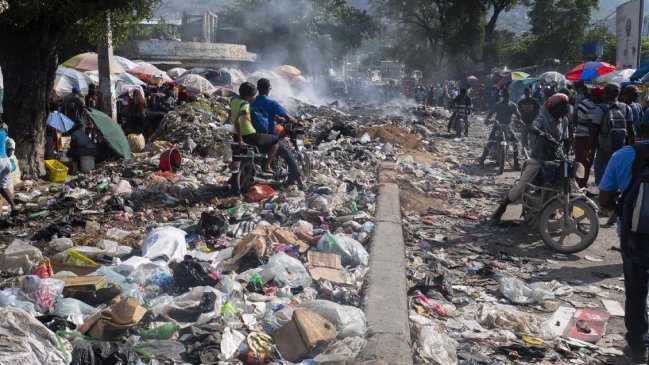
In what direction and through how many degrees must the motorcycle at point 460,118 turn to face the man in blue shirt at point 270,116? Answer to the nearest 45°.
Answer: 0° — it already faces them

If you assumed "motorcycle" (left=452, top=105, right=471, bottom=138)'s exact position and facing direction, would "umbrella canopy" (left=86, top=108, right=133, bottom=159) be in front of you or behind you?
in front

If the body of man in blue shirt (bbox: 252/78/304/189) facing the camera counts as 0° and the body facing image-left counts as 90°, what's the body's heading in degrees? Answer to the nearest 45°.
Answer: approximately 225°

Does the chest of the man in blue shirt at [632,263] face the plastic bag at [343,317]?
no

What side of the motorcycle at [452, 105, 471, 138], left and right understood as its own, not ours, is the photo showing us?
front

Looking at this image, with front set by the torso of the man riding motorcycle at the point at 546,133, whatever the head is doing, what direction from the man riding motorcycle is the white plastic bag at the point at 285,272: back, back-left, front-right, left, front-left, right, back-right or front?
right

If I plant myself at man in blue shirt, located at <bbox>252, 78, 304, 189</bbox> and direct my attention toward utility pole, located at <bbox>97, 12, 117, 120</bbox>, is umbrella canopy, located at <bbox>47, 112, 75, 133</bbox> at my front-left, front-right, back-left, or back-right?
front-left

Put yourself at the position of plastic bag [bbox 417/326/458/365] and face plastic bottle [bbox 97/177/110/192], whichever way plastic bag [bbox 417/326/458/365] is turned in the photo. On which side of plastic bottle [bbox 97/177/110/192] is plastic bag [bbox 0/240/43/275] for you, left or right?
left

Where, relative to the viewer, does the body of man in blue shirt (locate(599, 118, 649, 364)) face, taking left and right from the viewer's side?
facing away from the viewer

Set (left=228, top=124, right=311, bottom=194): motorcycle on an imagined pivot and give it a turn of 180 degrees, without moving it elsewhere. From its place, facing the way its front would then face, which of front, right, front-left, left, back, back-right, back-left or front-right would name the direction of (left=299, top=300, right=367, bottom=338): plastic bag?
front-left

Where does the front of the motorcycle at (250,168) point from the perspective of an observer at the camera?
facing away from the viewer and to the right of the viewer

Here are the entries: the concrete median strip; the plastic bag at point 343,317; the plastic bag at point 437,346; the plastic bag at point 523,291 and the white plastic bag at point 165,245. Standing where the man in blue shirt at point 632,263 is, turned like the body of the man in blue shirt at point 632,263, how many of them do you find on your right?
0

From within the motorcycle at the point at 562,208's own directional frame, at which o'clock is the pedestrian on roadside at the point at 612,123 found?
The pedestrian on roadside is roughly at 8 o'clock from the motorcycle.

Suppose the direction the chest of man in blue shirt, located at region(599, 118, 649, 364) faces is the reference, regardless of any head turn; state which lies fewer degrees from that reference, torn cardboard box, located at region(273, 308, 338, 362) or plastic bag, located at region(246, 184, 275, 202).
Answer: the plastic bag

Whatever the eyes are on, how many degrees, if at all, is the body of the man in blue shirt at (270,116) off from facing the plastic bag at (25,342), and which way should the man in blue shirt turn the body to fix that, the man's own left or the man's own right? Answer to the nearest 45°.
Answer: approximately 135° to the man's own right
